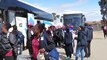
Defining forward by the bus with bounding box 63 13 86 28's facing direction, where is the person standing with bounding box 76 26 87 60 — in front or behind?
in front

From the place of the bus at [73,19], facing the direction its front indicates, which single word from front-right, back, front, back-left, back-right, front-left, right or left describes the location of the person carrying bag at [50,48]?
front-right

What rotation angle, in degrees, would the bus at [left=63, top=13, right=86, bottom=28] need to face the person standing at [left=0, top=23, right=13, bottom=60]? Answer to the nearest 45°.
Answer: approximately 45° to its right

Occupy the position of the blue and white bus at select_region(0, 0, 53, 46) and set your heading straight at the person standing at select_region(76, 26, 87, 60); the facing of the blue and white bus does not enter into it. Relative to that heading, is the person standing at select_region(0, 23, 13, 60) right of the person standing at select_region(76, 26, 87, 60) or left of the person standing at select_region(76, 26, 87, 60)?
right

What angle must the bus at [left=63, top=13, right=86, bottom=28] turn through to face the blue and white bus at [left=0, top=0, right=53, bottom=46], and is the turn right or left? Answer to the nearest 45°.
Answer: approximately 45° to its right
